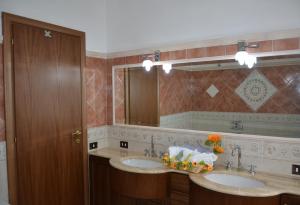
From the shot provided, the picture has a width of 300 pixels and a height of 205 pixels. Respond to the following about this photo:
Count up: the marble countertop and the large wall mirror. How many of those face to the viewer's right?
0

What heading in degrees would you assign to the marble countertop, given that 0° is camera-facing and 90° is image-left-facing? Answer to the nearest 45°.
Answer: approximately 45°

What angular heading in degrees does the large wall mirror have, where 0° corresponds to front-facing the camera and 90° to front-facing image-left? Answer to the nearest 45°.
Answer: approximately 45°

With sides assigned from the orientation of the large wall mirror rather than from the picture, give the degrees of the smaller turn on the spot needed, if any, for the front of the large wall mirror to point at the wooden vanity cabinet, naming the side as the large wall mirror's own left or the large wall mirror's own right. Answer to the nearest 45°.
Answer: approximately 45° to the large wall mirror's own left

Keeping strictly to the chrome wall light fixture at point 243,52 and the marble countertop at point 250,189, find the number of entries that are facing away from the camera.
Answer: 0

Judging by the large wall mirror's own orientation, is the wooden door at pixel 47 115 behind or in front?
in front
